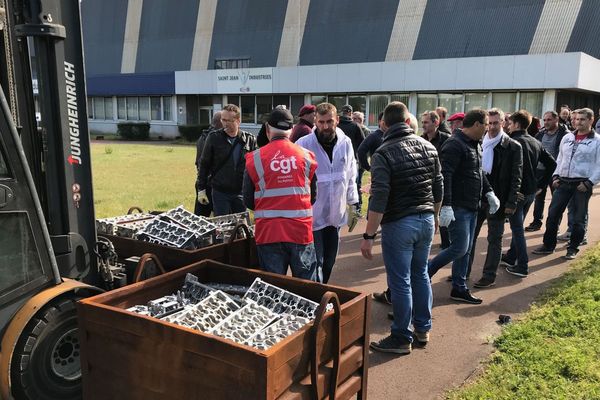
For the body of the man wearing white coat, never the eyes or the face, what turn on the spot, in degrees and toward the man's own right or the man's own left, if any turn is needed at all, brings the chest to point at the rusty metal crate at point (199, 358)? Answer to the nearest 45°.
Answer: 0° — they already face it

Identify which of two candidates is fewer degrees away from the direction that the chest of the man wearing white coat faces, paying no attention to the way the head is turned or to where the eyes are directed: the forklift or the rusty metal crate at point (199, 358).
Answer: the rusty metal crate

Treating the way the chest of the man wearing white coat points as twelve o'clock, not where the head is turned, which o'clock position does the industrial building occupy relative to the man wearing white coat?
The industrial building is roughly at 6 o'clock from the man wearing white coat.

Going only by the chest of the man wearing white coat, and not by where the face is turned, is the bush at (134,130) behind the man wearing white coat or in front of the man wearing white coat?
behind

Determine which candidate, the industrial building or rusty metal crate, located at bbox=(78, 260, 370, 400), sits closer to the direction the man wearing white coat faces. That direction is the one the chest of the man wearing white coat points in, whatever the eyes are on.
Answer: the rusty metal crate

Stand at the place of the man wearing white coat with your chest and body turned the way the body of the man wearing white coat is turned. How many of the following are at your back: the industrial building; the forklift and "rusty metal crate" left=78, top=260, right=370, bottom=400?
1

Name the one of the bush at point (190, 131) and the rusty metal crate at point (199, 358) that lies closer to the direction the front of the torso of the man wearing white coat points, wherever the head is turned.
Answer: the rusty metal crate

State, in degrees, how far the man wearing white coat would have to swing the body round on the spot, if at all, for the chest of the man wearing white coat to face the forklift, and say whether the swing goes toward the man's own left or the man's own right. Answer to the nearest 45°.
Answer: approximately 45° to the man's own right

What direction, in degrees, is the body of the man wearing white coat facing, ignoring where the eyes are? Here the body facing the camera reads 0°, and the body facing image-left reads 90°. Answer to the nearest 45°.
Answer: approximately 0°

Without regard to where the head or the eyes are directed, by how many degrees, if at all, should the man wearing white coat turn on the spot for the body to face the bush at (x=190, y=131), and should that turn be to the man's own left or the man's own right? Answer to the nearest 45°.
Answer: approximately 180°

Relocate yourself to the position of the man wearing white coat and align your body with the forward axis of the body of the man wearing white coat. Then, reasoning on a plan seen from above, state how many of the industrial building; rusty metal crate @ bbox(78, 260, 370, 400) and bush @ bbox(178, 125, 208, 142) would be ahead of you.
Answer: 1

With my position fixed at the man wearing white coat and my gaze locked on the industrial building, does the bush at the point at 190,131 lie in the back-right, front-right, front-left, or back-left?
front-left

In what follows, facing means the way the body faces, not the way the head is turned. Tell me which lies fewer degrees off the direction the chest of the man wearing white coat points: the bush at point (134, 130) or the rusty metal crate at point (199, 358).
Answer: the rusty metal crate

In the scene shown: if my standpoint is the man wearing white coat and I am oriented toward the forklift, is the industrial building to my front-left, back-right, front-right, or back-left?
back-right

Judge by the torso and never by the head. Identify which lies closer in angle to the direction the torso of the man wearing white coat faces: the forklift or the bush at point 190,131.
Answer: the forklift
